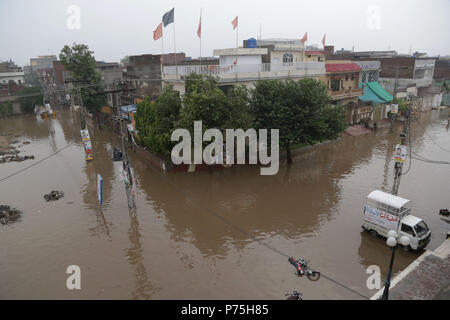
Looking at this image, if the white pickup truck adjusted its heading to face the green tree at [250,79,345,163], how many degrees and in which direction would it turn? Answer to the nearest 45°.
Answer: approximately 180°

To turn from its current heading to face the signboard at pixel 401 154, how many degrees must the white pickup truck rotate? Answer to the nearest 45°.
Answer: approximately 135° to its left

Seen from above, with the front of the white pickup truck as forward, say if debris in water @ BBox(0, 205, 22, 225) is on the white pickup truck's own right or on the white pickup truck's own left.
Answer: on the white pickup truck's own right

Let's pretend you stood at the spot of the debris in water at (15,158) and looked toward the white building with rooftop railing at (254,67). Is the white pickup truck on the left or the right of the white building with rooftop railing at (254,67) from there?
right

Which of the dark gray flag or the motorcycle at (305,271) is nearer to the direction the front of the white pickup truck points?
the motorcycle

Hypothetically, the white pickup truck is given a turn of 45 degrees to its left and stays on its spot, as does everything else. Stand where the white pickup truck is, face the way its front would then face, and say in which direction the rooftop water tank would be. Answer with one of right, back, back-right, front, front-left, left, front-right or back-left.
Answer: back-left

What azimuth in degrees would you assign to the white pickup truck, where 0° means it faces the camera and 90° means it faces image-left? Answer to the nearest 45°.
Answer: approximately 315°

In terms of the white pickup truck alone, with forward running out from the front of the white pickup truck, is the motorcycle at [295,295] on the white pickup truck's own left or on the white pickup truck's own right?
on the white pickup truck's own right
